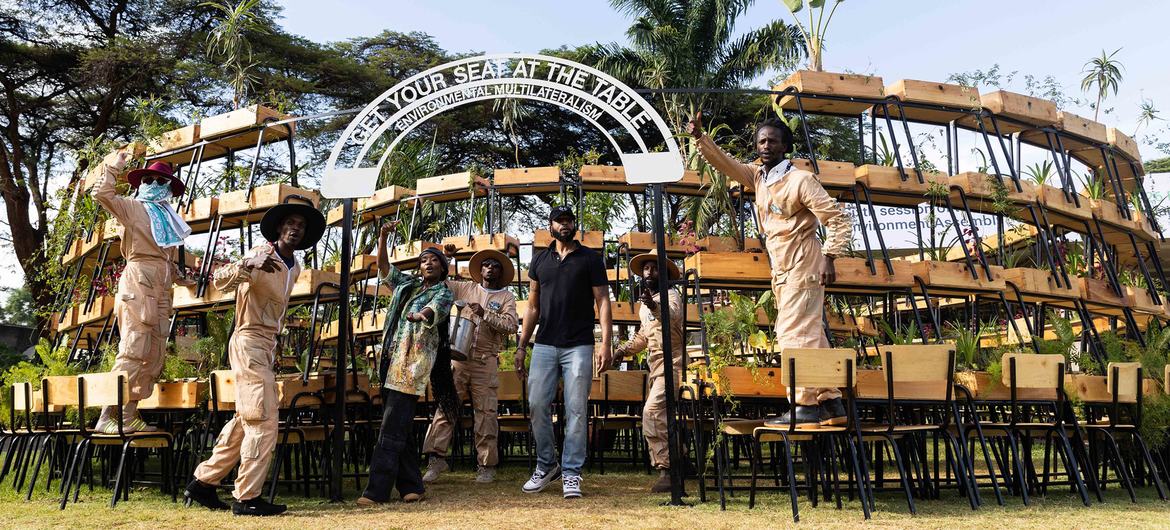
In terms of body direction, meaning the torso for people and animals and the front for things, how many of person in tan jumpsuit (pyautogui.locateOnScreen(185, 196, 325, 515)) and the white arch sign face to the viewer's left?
0

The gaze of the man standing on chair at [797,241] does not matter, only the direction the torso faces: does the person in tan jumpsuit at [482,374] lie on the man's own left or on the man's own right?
on the man's own right

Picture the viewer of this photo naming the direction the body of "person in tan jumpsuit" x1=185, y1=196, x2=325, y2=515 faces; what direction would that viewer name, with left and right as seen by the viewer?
facing the viewer and to the right of the viewer

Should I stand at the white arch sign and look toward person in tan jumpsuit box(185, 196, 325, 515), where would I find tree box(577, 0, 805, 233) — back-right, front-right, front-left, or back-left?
back-right

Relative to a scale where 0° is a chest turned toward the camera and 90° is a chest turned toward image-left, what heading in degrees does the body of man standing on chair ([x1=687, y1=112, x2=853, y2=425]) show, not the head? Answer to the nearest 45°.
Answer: approximately 45°

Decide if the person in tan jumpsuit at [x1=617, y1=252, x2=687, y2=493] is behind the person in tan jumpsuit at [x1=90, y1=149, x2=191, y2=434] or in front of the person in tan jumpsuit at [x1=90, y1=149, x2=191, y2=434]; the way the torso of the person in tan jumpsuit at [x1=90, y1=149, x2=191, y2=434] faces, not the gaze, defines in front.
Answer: in front

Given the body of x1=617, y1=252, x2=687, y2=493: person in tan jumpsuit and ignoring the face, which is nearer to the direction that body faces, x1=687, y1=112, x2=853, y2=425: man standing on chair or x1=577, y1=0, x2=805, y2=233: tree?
the man standing on chair
